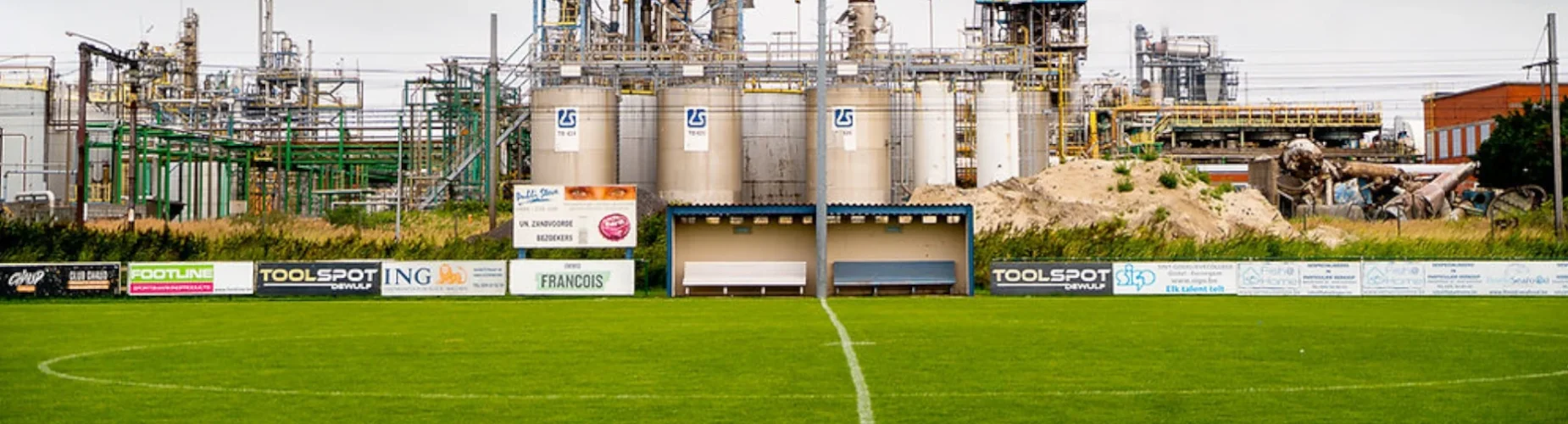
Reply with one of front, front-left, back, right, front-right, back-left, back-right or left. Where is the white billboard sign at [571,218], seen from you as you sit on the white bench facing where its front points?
right

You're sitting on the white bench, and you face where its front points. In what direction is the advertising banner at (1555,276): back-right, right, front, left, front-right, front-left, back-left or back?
left

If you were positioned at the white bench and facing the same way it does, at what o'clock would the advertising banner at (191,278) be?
The advertising banner is roughly at 3 o'clock from the white bench.

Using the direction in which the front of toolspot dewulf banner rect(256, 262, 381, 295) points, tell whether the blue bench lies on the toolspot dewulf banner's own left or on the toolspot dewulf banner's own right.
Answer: on the toolspot dewulf banner's own left

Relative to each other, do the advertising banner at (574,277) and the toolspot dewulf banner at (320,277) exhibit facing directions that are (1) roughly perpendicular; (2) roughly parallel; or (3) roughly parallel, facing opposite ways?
roughly parallel

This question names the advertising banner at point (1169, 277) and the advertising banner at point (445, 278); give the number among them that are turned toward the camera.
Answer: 2

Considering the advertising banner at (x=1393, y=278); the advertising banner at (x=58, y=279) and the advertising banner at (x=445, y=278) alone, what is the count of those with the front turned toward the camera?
3

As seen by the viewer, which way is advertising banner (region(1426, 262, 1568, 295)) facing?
toward the camera

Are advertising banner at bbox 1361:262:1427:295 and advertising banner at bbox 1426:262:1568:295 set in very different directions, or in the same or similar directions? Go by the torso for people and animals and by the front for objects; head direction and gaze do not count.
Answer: same or similar directions

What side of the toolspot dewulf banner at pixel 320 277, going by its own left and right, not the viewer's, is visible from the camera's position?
front

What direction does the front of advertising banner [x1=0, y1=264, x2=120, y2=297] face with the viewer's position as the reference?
facing the viewer

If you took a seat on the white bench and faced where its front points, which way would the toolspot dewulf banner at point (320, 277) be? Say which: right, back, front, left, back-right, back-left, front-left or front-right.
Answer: right

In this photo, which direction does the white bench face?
toward the camera

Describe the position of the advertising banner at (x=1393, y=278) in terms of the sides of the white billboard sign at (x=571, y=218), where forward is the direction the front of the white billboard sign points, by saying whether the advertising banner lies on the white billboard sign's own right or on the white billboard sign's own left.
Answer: on the white billboard sign's own left
